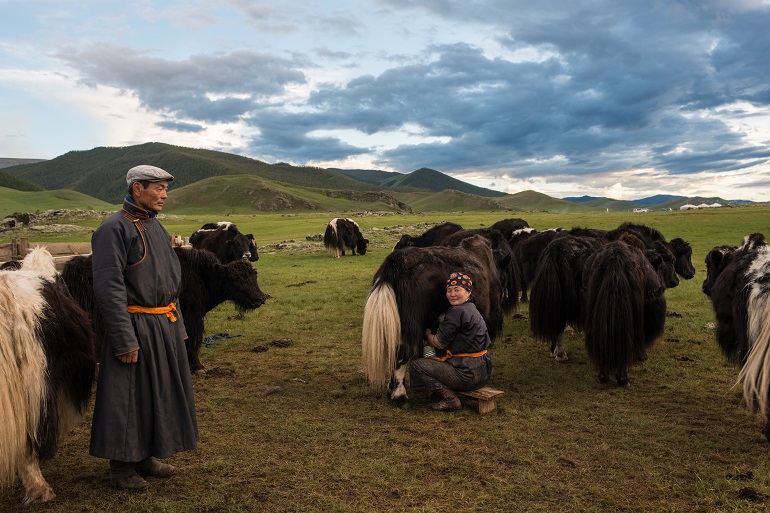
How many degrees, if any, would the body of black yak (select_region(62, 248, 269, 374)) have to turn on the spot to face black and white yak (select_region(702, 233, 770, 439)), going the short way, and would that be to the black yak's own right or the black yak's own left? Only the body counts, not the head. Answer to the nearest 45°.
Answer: approximately 45° to the black yak's own right

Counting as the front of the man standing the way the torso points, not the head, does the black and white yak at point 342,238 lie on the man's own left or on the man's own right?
on the man's own left

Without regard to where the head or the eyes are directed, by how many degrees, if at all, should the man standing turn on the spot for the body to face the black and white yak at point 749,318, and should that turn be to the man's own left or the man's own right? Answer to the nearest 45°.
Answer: approximately 45° to the man's own left

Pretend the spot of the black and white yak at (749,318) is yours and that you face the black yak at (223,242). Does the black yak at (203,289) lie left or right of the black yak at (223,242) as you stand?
left

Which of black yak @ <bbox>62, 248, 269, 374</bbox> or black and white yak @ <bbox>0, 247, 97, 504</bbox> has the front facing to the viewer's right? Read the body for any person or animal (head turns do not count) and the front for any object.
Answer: the black yak

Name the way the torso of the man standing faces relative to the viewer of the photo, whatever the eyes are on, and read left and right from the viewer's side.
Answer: facing the viewer and to the right of the viewer

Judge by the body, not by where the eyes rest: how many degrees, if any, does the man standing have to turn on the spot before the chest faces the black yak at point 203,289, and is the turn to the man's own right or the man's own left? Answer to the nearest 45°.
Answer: approximately 135° to the man's own left

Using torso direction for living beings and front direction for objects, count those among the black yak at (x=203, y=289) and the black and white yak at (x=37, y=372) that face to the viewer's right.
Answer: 1

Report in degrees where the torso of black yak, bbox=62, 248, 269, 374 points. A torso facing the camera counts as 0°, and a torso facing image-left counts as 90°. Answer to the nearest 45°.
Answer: approximately 270°

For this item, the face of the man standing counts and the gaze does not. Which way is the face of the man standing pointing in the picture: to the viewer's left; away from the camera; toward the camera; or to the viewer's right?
to the viewer's right
